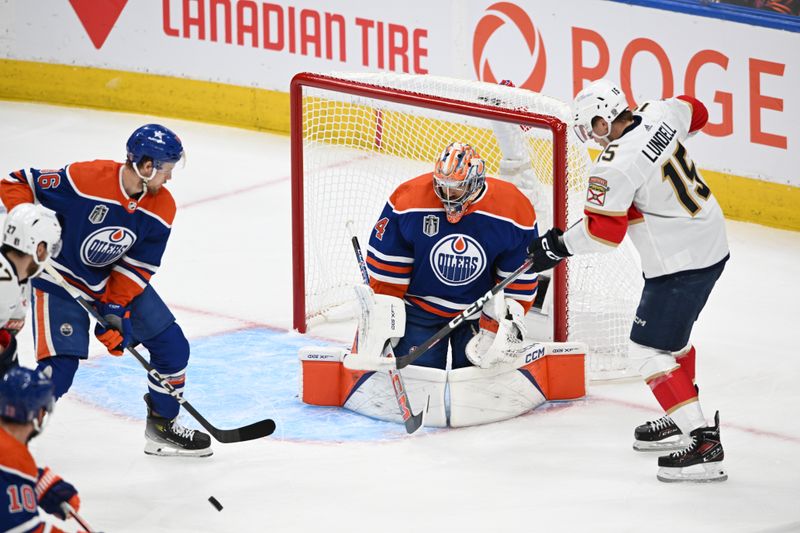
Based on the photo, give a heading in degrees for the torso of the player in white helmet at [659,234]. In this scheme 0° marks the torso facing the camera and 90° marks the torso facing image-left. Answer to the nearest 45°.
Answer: approximately 135°

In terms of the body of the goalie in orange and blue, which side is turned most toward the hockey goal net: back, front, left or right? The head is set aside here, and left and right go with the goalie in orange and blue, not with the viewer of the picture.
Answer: back

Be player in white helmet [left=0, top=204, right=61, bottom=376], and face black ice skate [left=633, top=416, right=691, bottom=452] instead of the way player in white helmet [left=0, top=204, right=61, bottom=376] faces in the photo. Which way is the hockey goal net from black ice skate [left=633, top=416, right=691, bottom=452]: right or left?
left

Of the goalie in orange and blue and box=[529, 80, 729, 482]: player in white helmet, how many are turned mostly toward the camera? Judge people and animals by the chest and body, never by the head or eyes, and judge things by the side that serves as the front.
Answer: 1

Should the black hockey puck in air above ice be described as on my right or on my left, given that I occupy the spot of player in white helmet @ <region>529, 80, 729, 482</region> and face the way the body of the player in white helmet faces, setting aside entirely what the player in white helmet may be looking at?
on my left

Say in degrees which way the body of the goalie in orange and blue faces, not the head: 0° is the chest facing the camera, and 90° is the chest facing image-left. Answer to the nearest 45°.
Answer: approximately 0°

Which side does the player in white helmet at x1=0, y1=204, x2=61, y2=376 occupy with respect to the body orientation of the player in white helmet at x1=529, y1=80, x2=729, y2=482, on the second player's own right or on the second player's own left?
on the second player's own left

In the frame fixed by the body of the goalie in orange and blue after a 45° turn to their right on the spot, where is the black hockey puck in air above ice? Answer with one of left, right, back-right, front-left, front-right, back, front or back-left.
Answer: front
